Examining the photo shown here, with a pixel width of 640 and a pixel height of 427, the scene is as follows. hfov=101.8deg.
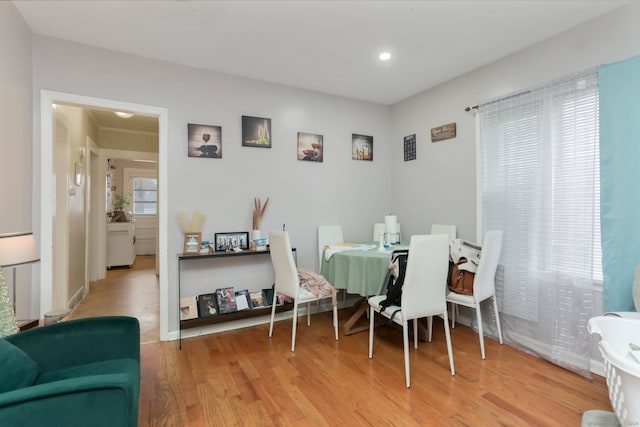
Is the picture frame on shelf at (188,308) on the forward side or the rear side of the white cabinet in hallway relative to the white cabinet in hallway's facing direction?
on the forward side

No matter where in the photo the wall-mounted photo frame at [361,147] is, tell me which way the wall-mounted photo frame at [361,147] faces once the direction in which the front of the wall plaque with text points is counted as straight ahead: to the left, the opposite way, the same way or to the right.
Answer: to the left

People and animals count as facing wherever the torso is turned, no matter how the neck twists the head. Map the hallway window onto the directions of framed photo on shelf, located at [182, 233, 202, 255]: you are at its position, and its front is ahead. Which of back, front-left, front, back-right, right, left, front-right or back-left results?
back

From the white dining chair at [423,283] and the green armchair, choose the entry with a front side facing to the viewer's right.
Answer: the green armchair

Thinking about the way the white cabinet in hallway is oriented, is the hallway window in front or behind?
behind

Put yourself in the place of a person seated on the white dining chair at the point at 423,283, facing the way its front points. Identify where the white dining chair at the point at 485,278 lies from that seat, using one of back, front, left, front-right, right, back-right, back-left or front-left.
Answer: right

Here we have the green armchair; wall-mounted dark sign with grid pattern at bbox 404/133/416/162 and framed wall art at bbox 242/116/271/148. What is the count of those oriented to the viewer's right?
1

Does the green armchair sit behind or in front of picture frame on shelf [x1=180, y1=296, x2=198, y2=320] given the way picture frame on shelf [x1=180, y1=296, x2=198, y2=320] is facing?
in front

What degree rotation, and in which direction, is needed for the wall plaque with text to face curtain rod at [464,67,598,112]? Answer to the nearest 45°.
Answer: approximately 90° to its left

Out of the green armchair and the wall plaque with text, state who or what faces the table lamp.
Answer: the wall plaque with text

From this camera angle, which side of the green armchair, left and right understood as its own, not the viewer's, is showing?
right

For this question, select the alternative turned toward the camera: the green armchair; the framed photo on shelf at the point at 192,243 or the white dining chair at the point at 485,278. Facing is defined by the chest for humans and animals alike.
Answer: the framed photo on shelf

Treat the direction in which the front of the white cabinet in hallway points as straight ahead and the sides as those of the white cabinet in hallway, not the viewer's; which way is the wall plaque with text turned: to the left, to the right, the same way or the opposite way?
to the right
